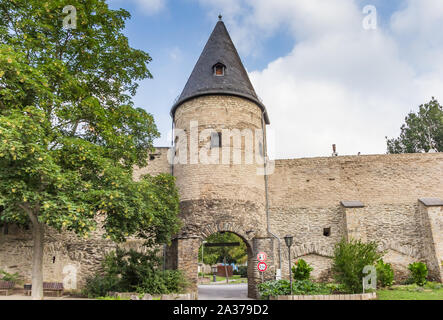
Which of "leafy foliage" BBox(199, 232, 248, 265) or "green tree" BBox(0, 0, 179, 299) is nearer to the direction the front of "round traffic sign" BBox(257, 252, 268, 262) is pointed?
the green tree

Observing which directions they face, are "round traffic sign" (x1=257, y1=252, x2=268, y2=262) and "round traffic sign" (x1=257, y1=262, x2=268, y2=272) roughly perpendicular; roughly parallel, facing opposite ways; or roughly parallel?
roughly parallel

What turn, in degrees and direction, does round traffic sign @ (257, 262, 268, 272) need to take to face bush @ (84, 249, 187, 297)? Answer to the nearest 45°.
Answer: approximately 45° to its right

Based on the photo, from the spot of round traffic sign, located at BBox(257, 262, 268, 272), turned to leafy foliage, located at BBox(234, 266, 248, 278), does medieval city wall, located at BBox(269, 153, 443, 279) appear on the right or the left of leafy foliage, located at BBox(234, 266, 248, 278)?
right

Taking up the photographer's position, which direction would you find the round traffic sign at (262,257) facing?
facing the viewer

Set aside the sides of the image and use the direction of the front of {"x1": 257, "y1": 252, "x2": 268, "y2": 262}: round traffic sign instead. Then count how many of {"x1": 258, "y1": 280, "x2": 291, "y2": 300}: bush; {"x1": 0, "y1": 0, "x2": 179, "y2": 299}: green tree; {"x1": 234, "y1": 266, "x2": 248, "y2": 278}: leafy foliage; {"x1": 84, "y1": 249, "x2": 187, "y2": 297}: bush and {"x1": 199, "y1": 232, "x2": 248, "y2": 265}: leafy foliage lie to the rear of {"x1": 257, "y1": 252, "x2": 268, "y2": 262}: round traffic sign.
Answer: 2

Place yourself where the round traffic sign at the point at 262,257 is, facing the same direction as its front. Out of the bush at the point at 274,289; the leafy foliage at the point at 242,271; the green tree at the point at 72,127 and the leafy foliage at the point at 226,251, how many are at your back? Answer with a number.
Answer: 2

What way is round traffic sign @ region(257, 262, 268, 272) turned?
toward the camera

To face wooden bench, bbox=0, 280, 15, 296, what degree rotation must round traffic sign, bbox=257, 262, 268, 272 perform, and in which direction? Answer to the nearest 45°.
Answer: approximately 90° to its right

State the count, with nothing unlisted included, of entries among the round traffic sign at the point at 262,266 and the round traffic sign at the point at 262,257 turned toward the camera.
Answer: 2

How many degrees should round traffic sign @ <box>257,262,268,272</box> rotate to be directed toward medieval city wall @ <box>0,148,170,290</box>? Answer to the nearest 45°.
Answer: approximately 90° to its right

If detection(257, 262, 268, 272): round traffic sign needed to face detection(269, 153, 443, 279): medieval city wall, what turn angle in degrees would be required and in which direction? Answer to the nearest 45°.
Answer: approximately 135° to its left
